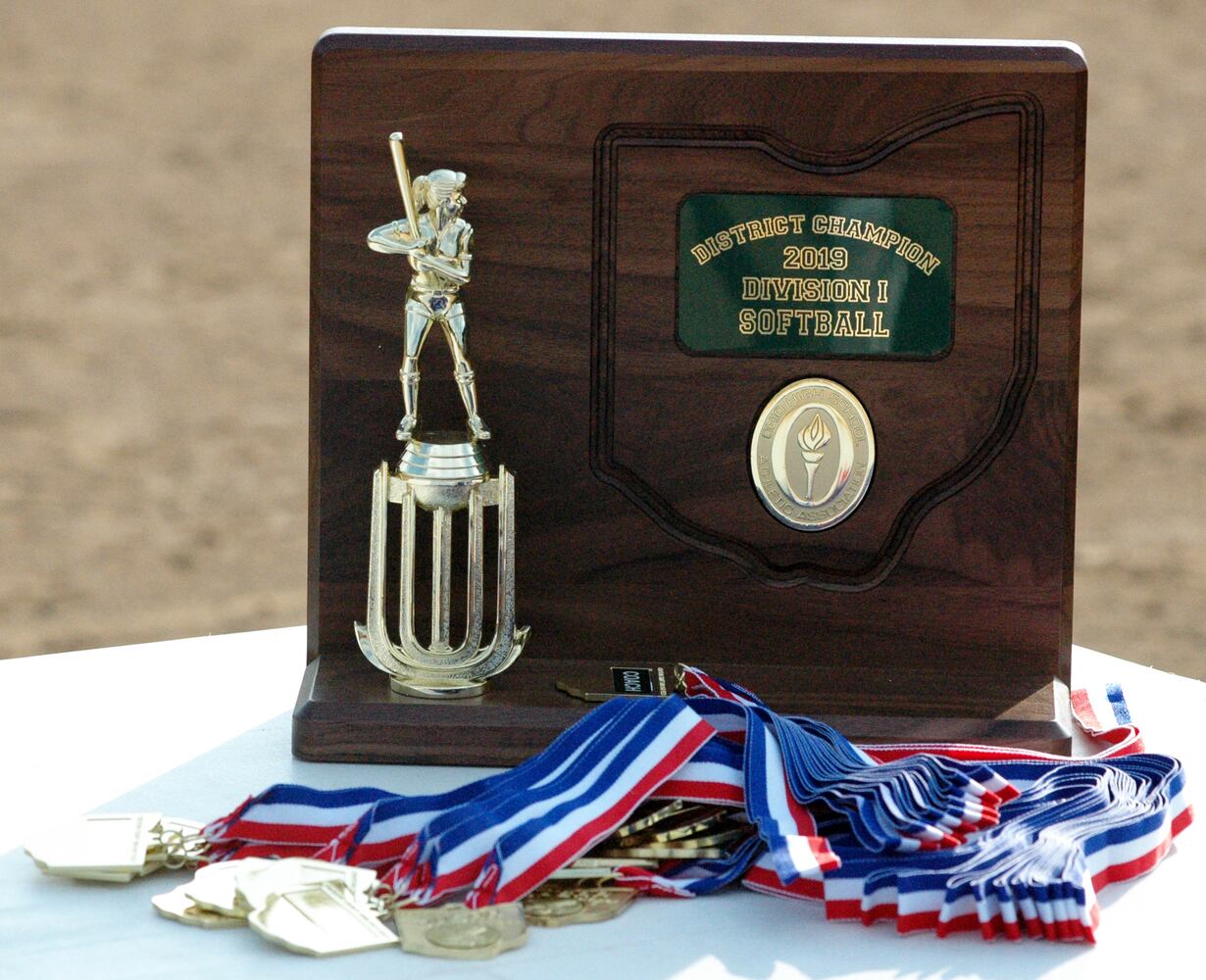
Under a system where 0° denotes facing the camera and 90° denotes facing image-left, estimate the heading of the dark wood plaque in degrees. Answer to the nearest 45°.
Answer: approximately 0°

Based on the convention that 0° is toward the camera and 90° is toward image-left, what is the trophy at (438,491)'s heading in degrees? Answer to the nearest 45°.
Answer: approximately 0°

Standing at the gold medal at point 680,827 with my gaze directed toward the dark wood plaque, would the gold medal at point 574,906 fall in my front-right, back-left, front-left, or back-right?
back-left
